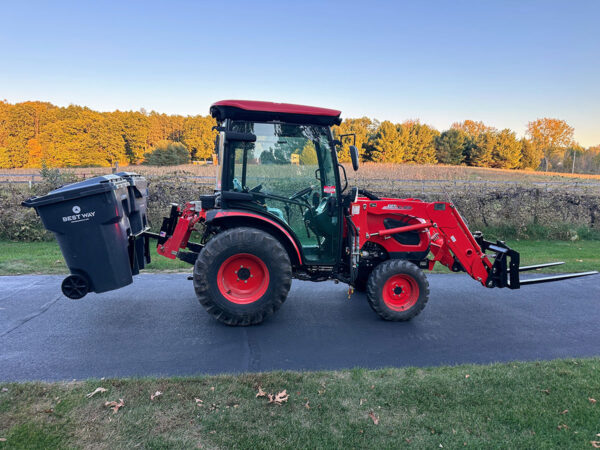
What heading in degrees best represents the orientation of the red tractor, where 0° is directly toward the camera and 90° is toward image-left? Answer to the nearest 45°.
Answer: approximately 270°
